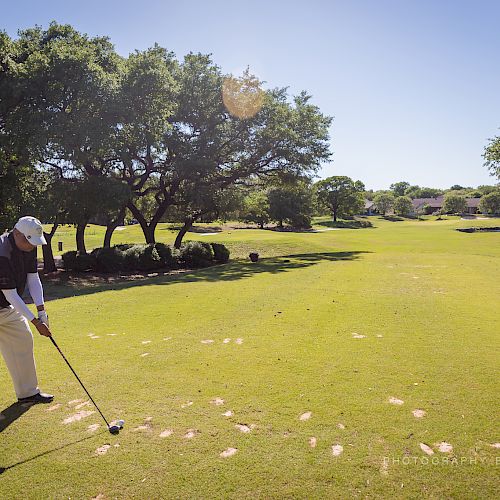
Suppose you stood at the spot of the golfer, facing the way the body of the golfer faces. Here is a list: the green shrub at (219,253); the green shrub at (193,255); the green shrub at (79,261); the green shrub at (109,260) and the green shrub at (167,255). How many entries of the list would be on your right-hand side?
0

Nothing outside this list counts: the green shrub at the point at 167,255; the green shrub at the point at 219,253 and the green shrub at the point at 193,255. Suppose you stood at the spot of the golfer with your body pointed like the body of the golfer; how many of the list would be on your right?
0

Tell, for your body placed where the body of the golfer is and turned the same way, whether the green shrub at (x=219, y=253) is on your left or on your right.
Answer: on your left

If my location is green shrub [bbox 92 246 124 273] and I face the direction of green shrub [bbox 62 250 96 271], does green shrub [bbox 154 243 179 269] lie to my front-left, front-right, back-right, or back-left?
back-right

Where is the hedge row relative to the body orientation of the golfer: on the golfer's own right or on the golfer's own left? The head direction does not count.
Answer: on the golfer's own left

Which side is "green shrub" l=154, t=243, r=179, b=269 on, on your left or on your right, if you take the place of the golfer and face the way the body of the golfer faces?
on your left

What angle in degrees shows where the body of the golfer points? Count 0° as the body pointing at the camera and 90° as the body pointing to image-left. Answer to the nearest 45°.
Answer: approximately 315°

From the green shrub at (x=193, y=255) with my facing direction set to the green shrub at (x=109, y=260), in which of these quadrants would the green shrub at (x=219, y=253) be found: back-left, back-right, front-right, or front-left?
back-right

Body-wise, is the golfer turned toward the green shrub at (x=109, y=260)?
no

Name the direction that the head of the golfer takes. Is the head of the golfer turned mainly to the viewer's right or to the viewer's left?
to the viewer's right

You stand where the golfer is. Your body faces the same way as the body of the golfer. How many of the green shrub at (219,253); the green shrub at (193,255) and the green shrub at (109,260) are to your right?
0

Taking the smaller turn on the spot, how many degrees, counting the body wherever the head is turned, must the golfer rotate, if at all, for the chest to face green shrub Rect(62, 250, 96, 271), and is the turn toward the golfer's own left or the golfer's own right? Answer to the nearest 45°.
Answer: approximately 135° to the golfer's own left
